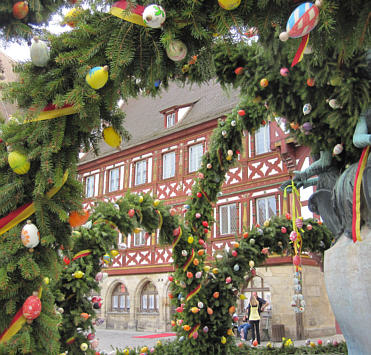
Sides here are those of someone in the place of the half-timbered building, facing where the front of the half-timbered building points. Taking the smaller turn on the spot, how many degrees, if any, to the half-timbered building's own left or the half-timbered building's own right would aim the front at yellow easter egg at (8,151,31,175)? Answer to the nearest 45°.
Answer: approximately 45° to the half-timbered building's own left

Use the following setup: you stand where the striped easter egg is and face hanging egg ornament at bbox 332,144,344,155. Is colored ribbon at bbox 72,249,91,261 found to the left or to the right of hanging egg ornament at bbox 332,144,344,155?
left

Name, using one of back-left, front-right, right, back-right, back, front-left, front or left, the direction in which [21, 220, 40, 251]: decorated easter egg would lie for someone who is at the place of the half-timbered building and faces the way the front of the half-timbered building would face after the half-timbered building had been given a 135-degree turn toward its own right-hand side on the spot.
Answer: back

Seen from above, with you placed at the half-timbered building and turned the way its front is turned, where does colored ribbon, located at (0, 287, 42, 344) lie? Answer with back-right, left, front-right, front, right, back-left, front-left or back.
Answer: front-left

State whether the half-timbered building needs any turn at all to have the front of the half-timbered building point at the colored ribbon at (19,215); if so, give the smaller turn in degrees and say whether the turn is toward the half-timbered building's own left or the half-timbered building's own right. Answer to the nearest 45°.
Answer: approximately 45° to the half-timbered building's own left

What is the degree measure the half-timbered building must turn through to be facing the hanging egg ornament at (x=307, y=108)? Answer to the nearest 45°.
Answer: approximately 45° to its left

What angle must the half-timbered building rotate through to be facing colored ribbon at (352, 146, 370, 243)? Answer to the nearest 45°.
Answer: approximately 45° to its left

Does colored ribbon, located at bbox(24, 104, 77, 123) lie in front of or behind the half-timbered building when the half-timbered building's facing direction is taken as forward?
in front

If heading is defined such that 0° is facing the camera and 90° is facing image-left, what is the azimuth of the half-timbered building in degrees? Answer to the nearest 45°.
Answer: approximately 45°

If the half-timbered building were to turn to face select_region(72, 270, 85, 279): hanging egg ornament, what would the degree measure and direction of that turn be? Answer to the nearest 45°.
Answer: approximately 45° to its left

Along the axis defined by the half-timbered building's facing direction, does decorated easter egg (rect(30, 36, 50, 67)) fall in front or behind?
in front
